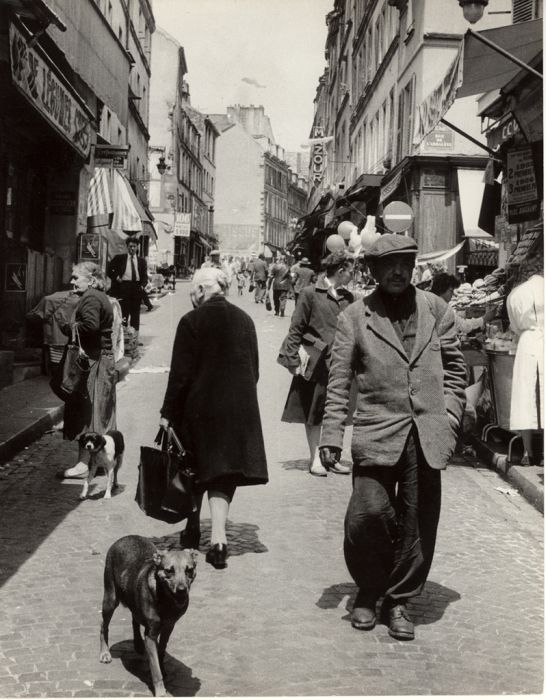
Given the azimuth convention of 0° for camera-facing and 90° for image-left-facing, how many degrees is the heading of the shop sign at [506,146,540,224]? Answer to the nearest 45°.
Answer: approximately 45°

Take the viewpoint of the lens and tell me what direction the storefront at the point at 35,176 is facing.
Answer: facing to the right of the viewer

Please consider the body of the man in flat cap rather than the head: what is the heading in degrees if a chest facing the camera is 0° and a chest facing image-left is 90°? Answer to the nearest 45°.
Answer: approximately 0°

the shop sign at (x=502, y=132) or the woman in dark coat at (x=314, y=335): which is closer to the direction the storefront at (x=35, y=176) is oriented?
the shop sign

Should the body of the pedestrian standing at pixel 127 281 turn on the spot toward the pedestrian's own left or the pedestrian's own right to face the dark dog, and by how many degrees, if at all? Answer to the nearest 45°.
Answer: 0° — they already face it

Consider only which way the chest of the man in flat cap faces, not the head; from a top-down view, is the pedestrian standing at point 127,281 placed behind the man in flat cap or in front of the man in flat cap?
behind

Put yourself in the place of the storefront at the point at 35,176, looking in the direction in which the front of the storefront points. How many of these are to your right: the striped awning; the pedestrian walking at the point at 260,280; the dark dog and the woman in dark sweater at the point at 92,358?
2

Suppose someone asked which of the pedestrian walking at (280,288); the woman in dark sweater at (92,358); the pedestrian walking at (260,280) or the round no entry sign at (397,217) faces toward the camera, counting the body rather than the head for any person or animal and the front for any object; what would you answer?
the round no entry sign

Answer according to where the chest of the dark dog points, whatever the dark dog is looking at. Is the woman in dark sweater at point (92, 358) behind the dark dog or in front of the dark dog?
behind

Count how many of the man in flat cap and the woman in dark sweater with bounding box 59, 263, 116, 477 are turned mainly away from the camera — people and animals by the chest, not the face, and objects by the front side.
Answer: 0
